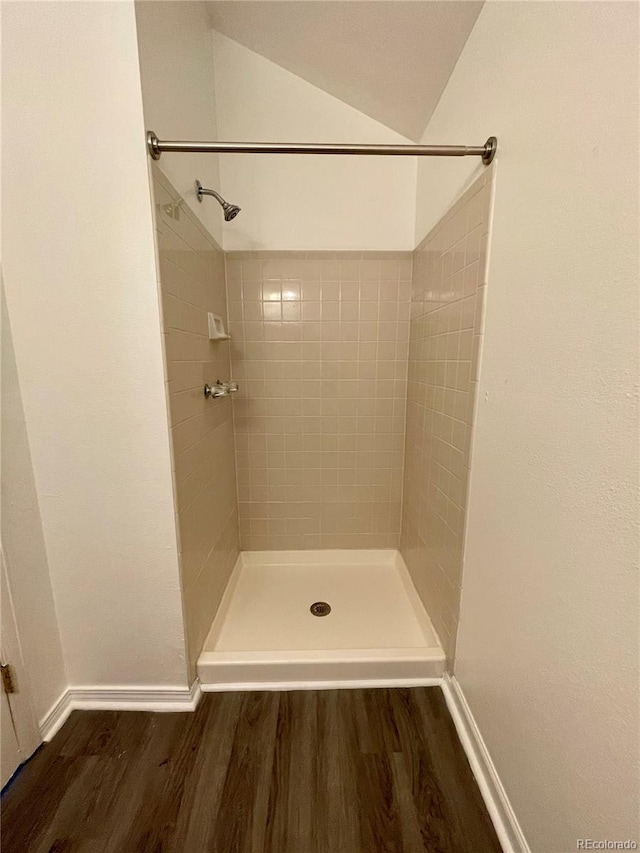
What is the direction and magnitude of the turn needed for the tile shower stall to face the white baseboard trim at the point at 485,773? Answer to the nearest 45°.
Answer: approximately 45° to its left

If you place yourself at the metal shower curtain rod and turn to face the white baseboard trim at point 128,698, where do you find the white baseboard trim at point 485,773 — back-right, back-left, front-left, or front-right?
back-left

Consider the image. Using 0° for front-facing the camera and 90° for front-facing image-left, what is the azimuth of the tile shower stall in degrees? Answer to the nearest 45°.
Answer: approximately 0°
